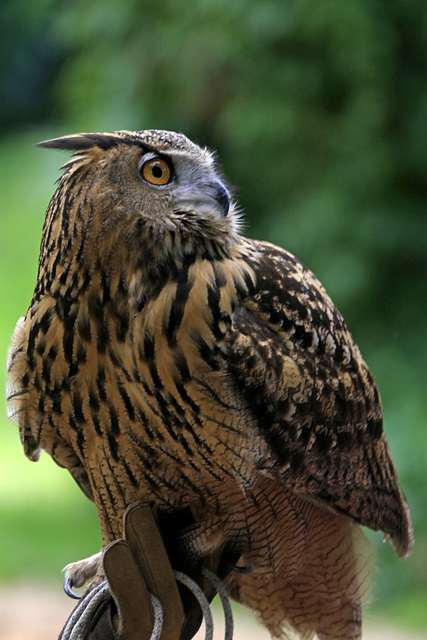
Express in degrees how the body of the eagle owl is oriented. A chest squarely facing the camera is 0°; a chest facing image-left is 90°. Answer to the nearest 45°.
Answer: approximately 45°
